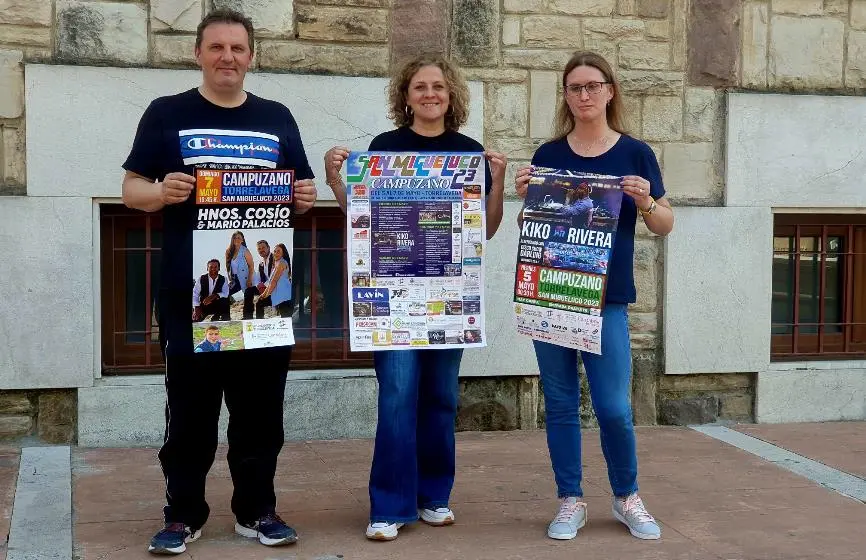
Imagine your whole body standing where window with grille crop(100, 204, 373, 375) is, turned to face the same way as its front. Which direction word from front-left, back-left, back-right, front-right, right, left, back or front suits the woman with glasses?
front-left

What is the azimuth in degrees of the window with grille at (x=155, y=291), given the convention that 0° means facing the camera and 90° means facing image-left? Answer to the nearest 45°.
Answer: approximately 0°

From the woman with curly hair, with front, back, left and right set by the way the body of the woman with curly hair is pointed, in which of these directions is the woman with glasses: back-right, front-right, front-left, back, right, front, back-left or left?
left

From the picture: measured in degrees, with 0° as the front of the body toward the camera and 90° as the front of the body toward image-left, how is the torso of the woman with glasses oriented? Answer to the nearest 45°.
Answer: approximately 0°

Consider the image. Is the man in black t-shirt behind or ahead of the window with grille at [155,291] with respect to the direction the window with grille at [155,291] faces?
ahead

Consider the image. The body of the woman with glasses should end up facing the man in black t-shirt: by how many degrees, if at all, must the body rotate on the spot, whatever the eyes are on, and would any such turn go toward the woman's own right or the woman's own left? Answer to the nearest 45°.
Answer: approximately 90° to the woman's own right

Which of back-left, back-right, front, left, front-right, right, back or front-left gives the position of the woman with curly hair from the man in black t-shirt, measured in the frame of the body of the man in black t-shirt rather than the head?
left

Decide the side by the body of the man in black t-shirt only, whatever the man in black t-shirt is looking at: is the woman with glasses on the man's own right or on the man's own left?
on the man's own left

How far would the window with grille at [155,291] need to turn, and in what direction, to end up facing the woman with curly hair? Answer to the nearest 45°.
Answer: approximately 45° to its left
